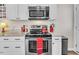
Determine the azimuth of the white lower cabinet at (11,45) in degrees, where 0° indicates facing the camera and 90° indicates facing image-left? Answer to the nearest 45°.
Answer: approximately 0°

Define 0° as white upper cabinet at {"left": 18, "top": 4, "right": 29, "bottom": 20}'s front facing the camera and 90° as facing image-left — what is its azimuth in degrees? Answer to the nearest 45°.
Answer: approximately 0°

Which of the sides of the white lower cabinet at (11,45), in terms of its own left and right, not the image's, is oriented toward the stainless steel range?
left

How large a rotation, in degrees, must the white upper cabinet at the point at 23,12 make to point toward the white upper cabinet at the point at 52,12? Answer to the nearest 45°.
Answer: approximately 90° to its left
